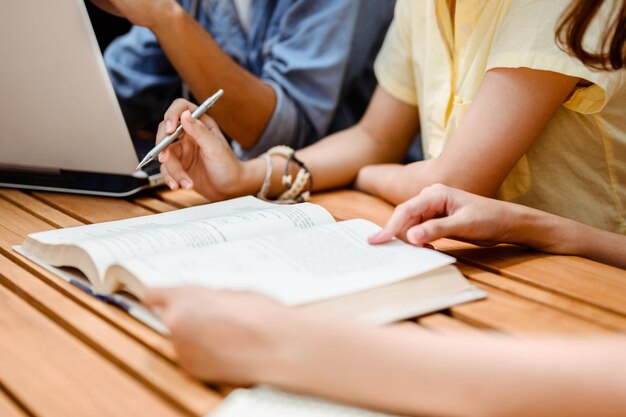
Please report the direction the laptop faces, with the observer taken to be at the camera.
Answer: facing away from the viewer and to the right of the viewer
